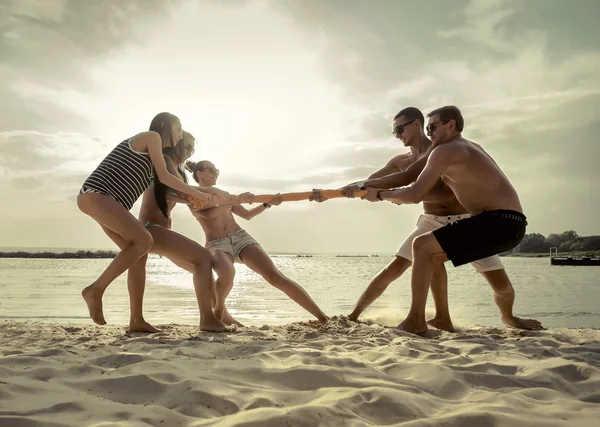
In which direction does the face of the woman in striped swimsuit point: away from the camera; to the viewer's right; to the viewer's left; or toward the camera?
to the viewer's right

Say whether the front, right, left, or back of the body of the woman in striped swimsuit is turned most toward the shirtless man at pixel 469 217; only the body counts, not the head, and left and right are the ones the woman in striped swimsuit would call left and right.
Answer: front

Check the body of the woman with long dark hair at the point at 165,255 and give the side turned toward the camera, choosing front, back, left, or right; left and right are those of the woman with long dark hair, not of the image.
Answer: right

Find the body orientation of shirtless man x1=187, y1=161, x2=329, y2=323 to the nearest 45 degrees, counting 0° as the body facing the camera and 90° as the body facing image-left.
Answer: approximately 315°

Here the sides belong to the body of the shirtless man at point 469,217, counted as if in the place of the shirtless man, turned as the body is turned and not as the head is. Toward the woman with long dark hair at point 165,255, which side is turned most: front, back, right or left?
front

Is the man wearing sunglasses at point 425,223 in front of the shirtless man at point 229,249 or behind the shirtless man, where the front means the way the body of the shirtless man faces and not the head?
in front

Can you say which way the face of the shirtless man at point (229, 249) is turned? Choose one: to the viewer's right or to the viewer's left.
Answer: to the viewer's right

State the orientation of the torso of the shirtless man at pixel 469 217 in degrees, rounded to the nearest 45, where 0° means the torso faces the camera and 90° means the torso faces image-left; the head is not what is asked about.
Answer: approximately 90°

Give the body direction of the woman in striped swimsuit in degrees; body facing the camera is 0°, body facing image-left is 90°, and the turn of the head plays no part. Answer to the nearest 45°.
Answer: approximately 270°
